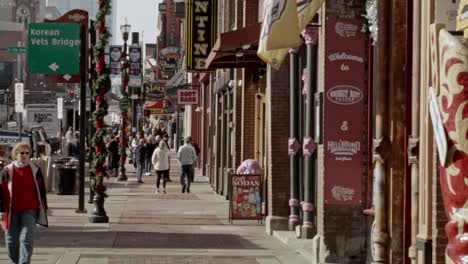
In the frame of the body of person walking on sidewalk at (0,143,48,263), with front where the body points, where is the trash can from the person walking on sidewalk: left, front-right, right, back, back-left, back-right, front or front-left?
back

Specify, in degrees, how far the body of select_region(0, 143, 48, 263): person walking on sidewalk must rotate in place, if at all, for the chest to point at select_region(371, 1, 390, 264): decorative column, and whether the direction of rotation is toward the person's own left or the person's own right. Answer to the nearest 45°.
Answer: approximately 45° to the person's own left

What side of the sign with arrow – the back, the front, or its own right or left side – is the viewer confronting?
front

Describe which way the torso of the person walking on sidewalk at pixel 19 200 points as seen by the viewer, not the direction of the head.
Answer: toward the camera

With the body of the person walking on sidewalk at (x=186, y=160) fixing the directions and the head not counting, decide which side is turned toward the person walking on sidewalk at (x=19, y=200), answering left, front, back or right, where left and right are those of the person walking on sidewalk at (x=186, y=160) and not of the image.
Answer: back

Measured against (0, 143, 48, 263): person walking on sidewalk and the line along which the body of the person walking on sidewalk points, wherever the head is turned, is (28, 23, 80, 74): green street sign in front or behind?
behind

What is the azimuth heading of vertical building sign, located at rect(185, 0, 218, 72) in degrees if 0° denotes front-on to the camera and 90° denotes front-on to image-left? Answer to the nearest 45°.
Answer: approximately 0°

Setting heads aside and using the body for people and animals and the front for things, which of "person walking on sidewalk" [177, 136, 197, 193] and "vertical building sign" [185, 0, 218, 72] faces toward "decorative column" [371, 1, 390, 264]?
the vertical building sign

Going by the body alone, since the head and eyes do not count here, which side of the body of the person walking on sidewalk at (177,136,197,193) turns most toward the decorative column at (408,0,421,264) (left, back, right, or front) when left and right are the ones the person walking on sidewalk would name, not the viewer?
back
